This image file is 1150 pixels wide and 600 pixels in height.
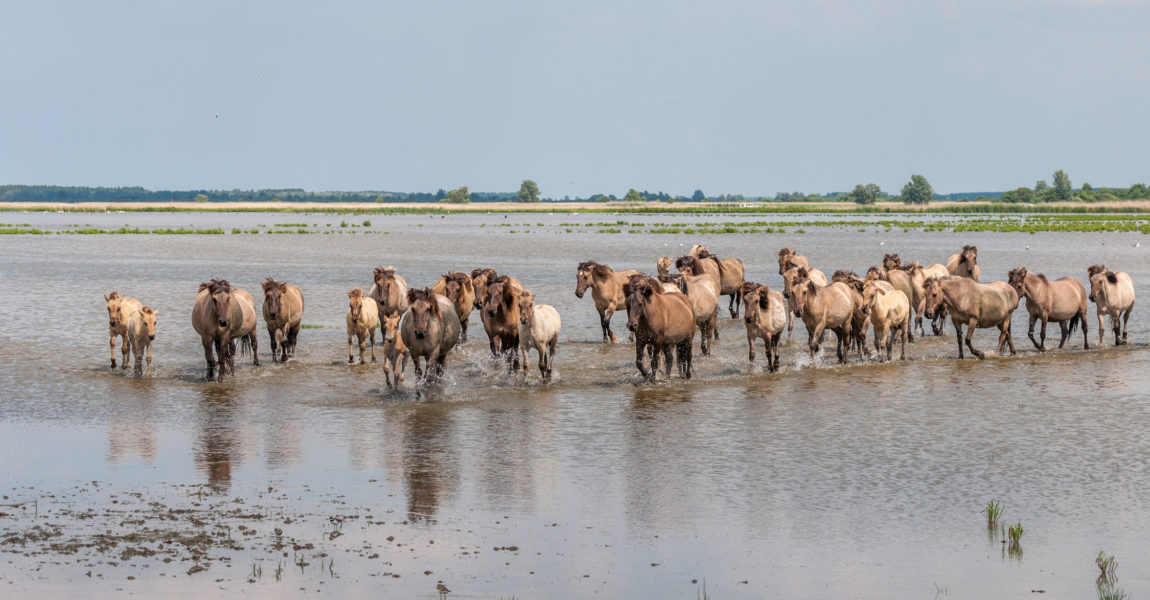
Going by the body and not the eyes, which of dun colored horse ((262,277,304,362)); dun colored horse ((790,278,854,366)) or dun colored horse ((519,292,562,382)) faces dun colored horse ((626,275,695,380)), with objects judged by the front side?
dun colored horse ((790,278,854,366))

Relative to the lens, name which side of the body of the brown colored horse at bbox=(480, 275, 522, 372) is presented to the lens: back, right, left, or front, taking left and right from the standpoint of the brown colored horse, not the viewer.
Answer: front

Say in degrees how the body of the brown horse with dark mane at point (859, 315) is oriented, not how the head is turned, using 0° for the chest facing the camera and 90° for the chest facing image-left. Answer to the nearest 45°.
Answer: approximately 45°

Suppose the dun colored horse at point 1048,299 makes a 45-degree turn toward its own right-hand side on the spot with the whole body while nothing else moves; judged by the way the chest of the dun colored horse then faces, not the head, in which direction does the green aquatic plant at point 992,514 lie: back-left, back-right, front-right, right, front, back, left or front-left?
left

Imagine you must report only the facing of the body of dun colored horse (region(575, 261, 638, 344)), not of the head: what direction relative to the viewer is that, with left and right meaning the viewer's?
facing the viewer and to the left of the viewer

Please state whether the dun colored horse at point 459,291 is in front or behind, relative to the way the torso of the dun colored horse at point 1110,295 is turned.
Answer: in front

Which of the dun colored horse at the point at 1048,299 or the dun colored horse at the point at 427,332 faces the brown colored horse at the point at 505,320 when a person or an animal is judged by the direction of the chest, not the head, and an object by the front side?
the dun colored horse at the point at 1048,299

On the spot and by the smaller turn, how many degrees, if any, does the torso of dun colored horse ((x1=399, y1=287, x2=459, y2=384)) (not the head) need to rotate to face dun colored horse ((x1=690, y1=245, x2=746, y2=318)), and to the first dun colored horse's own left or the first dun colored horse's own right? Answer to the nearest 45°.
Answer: approximately 135° to the first dun colored horse's own left

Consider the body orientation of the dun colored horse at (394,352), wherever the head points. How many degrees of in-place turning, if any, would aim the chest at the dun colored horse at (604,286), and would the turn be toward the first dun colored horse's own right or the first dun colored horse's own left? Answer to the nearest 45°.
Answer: approximately 135° to the first dun colored horse's own left

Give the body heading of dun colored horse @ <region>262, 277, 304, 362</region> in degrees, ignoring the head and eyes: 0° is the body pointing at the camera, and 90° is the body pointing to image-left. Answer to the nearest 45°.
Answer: approximately 45°

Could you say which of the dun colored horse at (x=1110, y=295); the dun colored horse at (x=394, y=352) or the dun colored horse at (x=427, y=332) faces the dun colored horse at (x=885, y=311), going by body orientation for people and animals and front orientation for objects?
the dun colored horse at (x=1110, y=295)

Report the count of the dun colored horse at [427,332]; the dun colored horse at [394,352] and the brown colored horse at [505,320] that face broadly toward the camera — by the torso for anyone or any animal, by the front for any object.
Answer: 3

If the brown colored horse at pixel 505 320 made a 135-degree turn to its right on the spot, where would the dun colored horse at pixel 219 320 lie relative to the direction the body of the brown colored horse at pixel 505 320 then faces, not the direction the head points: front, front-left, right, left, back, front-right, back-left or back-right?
front-left

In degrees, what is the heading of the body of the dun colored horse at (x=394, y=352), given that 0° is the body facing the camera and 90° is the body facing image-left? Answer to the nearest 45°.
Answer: approximately 0°

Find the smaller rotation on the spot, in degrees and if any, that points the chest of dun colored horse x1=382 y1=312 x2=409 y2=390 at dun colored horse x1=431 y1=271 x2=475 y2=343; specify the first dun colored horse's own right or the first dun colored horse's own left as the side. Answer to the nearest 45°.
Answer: approximately 180°

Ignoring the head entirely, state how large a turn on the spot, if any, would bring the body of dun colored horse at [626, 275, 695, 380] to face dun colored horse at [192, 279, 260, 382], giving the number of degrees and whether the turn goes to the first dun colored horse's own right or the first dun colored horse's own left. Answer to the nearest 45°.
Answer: approximately 45° to the first dun colored horse's own right

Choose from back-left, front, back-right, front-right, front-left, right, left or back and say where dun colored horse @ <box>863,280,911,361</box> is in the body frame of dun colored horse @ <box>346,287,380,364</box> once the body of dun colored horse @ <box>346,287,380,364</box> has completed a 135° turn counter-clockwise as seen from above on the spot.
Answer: front

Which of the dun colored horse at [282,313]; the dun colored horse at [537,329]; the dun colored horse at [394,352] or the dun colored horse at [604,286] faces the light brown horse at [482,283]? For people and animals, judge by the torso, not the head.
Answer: the dun colored horse at [604,286]

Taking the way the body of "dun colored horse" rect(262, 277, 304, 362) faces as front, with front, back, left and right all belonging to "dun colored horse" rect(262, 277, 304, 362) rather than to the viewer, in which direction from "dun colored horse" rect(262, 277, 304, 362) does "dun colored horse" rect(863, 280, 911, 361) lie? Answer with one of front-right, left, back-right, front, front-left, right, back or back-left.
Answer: back-left
